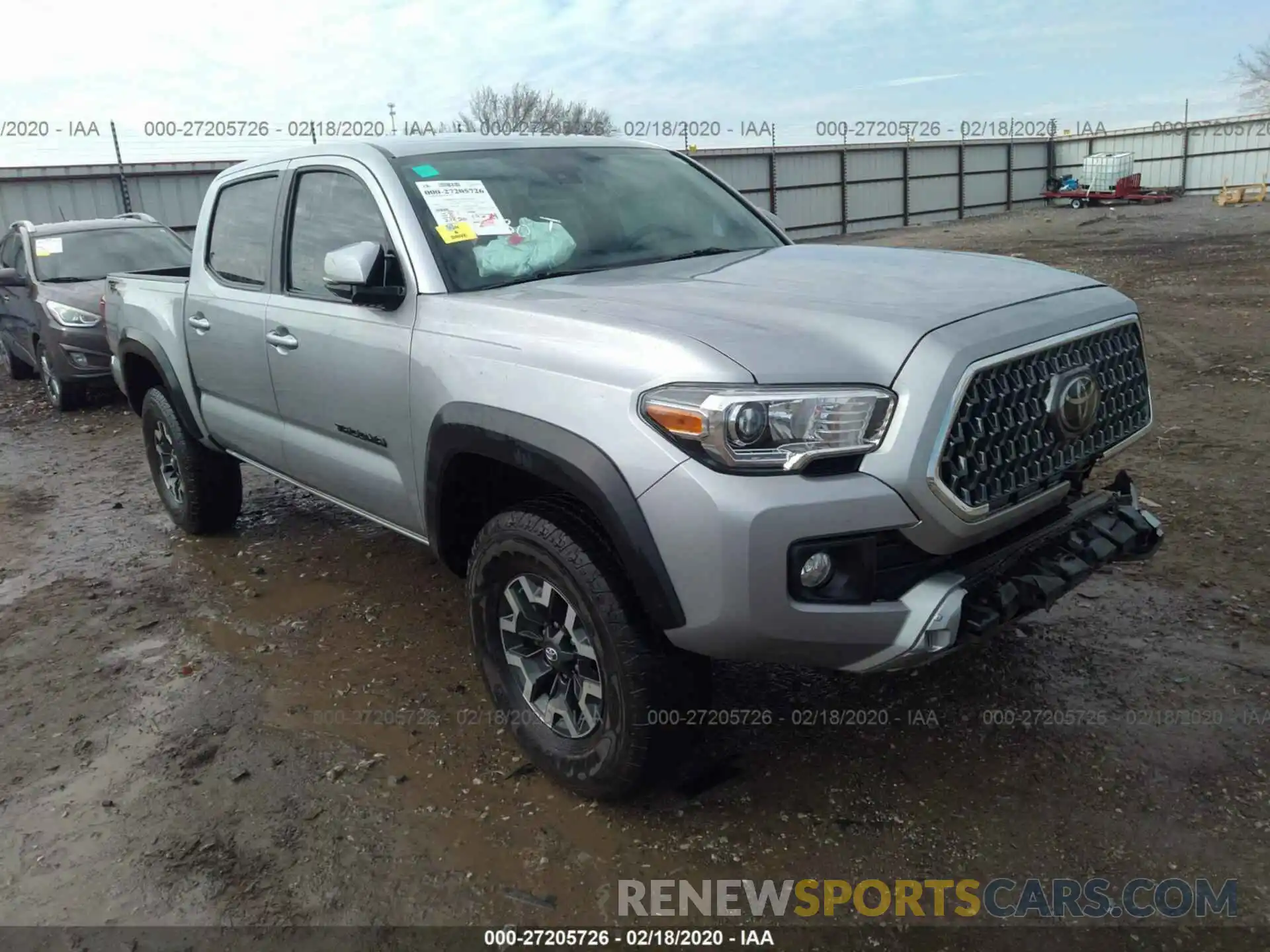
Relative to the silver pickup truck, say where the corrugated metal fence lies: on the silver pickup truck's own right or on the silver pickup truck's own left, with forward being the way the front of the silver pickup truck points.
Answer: on the silver pickup truck's own left

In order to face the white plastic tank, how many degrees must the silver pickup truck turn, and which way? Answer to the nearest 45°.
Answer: approximately 90° to its left

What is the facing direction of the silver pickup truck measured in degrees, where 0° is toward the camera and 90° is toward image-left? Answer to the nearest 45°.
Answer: approximately 315°

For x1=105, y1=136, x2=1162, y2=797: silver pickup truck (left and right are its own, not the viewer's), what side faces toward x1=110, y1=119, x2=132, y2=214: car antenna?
back
